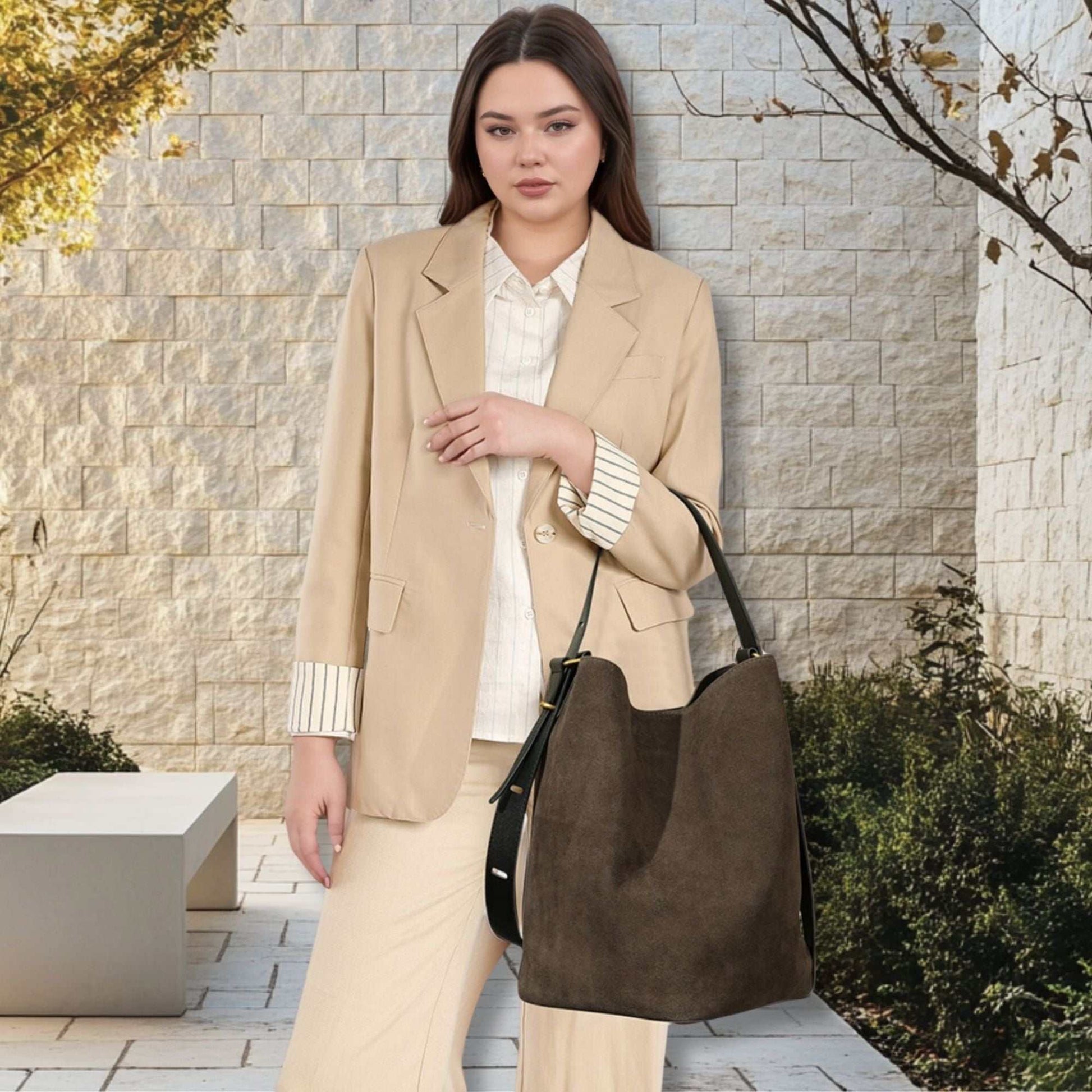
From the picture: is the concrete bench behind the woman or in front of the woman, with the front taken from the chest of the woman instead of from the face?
behind

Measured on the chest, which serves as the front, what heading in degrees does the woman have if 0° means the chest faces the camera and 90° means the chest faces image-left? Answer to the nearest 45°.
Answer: approximately 0°

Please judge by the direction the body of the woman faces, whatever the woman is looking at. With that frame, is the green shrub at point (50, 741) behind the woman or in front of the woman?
behind

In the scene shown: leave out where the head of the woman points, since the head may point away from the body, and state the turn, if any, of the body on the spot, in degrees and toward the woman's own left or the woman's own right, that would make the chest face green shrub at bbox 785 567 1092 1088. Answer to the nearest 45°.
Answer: approximately 135° to the woman's own left
